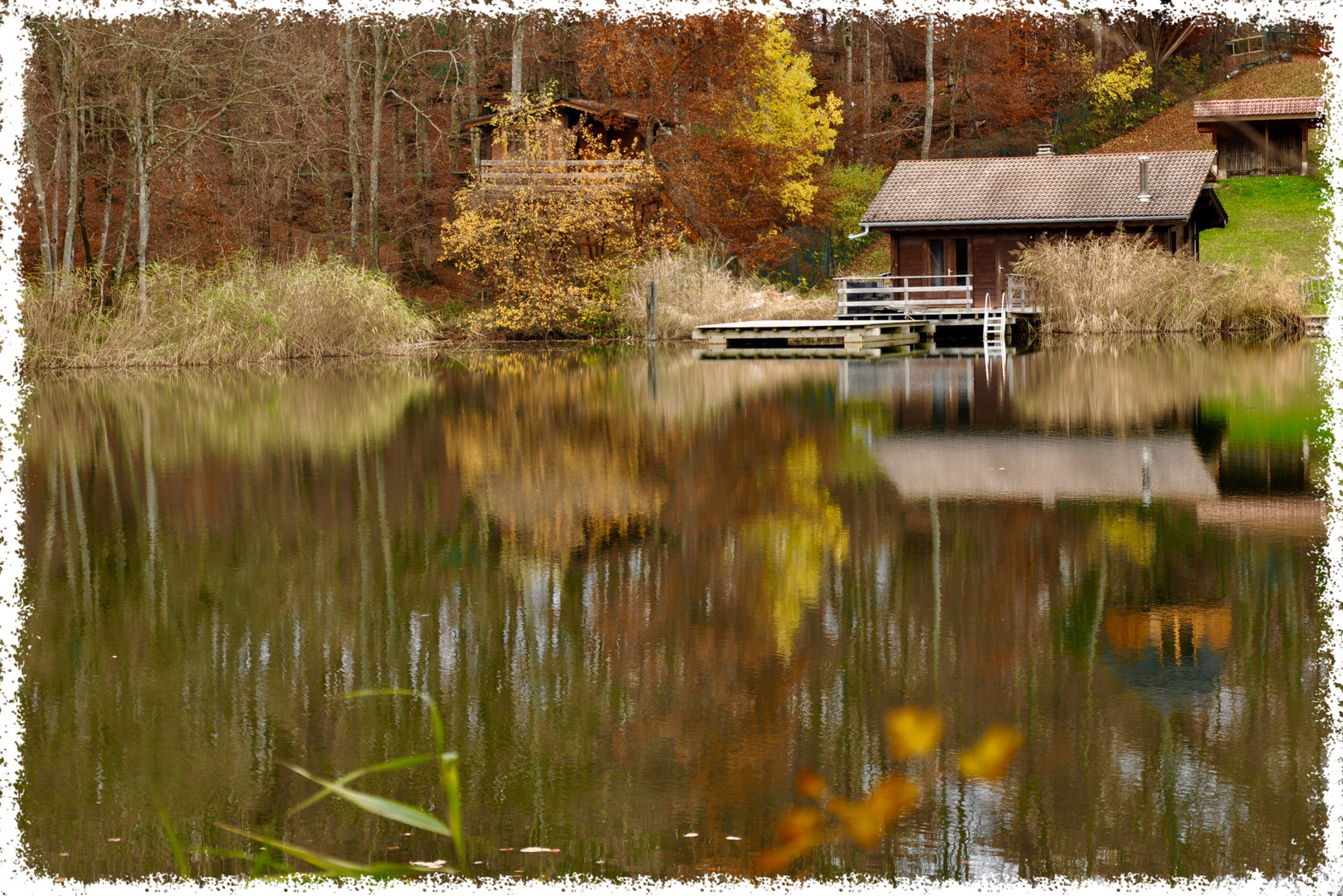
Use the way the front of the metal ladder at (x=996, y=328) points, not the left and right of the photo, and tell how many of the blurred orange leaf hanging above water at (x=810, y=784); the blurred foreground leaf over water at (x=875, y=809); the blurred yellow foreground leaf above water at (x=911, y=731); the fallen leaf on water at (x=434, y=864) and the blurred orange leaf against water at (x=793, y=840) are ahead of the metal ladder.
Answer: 5

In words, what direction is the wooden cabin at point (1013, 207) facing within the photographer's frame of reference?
facing the viewer

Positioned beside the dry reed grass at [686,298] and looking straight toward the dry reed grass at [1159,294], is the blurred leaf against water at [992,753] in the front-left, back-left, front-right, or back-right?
front-right

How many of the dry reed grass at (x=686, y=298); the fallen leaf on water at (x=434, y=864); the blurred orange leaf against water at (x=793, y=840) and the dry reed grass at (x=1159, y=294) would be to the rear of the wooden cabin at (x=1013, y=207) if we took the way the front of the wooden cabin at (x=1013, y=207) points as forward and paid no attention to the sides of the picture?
0

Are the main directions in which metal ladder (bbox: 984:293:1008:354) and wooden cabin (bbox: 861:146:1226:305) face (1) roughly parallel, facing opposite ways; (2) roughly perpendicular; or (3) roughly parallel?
roughly parallel

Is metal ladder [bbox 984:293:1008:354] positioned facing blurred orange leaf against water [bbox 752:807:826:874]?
yes

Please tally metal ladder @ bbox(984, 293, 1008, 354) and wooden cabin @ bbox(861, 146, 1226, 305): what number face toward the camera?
2

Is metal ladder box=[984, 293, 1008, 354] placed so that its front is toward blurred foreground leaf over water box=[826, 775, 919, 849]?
yes

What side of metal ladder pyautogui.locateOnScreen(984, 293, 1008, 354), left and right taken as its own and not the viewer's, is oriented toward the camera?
front

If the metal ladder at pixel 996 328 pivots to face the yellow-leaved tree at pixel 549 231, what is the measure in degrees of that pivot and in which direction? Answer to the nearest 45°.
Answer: approximately 90° to its right

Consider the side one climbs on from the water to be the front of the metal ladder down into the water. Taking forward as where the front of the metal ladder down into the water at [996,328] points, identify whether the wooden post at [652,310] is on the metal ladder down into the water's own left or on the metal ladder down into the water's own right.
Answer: on the metal ladder down into the water's own right

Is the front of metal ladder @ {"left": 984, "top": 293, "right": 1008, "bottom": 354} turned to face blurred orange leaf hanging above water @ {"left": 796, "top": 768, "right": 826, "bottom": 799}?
yes

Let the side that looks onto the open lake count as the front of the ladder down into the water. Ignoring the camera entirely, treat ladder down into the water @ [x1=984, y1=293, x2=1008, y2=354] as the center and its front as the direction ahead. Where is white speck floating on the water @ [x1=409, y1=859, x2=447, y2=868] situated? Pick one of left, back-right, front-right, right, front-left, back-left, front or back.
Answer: front

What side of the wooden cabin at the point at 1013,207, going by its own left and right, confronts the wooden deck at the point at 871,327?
front

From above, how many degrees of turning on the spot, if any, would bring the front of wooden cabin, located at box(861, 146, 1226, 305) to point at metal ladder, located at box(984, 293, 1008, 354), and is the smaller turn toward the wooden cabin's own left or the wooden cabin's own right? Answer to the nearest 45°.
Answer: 0° — it already faces it
